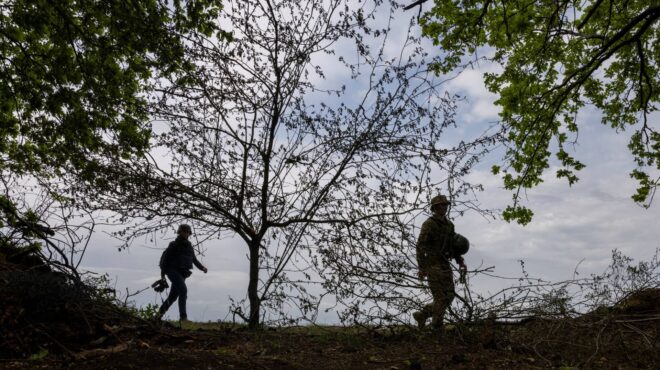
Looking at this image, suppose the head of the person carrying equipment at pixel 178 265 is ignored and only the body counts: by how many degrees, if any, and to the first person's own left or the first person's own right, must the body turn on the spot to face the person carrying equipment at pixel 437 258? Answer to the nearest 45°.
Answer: approximately 45° to the first person's own right

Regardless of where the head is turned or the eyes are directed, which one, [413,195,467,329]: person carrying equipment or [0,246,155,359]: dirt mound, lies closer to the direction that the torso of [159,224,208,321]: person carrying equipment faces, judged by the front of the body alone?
the person carrying equipment

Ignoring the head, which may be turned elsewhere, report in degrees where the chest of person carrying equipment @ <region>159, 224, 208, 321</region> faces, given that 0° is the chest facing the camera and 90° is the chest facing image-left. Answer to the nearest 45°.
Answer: approximately 270°

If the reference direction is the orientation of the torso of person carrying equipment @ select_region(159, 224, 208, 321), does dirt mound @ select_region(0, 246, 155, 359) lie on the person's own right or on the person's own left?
on the person's own right
